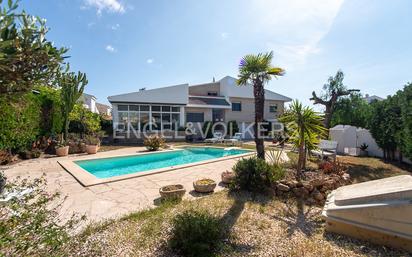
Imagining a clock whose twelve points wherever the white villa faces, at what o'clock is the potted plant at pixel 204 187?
The potted plant is roughly at 12 o'clock from the white villa.

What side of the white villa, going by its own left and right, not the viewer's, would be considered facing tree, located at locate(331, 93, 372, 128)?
left

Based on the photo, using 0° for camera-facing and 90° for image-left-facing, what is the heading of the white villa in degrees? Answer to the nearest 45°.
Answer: approximately 0°

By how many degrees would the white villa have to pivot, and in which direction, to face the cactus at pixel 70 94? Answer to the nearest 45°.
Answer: approximately 45° to its right

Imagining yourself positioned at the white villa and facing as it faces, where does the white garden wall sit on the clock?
The white garden wall is roughly at 10 o'clock from the white villa.

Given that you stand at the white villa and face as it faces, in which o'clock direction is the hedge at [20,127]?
The hedge is roughly at 1 o'clock from the white villa.

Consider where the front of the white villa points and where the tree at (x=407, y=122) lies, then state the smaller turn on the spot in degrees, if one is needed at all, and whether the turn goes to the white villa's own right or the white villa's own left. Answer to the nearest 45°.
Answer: approximately 45° to the white villa's own left
